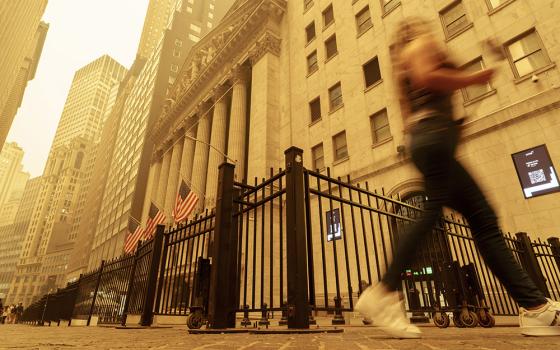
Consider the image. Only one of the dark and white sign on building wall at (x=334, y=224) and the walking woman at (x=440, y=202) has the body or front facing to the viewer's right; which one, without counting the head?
the walking woman

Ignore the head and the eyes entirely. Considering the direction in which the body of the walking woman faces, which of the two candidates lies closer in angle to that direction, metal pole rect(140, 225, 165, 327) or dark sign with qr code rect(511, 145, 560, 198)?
the dark sign with qr code

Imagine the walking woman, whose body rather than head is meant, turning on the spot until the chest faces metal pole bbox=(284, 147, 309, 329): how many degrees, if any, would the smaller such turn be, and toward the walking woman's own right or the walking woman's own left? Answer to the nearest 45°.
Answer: approximately 180°

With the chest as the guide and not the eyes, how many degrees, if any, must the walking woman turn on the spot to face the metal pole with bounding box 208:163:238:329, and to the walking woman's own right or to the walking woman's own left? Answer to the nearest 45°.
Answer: approximately 180°

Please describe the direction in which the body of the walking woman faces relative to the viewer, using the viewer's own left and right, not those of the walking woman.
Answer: facing to the right of the viewer

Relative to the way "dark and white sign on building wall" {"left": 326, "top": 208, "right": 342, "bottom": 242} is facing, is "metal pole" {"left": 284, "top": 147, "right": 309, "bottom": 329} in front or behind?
in front

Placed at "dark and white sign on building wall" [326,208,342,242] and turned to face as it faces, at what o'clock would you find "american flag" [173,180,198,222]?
The american flag is roughly at 3 o'clock from the dark and white sign on building wall.

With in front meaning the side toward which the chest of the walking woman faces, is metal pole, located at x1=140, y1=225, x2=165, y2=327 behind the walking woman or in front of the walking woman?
behind

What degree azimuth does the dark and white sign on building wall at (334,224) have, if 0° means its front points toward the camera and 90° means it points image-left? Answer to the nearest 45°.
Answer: approximately 45°

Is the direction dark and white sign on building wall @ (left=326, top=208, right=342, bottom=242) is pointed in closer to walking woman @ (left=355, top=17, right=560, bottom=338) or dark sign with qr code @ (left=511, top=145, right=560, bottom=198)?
the walking woman

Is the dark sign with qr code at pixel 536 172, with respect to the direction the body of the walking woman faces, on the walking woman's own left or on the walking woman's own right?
on the walking woman's own left
